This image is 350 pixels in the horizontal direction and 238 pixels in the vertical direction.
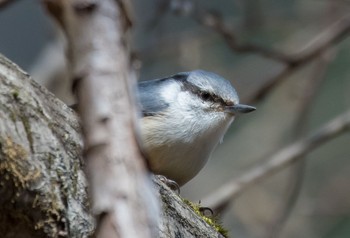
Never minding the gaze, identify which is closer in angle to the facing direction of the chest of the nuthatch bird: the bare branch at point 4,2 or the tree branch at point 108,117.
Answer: the tree branch

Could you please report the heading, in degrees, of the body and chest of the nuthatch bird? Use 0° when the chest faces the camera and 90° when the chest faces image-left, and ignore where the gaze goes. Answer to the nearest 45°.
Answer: approximately 270°

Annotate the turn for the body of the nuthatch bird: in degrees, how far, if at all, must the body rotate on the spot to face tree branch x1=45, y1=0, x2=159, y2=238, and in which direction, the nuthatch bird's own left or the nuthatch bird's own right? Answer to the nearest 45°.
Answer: approximately 90° to the nuthatch bird's own right

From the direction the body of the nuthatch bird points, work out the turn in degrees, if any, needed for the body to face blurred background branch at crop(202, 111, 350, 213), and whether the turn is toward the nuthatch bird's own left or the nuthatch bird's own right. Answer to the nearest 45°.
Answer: approximately 45° to the nuthatch bird's own left

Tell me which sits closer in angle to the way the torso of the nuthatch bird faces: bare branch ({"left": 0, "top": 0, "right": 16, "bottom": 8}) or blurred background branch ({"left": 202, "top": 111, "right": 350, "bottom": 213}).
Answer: the blurred background branch

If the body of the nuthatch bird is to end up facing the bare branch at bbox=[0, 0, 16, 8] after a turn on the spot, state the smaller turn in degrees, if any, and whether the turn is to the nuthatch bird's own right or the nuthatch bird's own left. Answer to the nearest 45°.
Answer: approximately 180°
